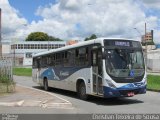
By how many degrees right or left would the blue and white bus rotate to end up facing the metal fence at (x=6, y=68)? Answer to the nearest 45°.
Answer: approximately 180°

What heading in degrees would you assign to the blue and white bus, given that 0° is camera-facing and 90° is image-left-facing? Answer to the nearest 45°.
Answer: approximately 315°
